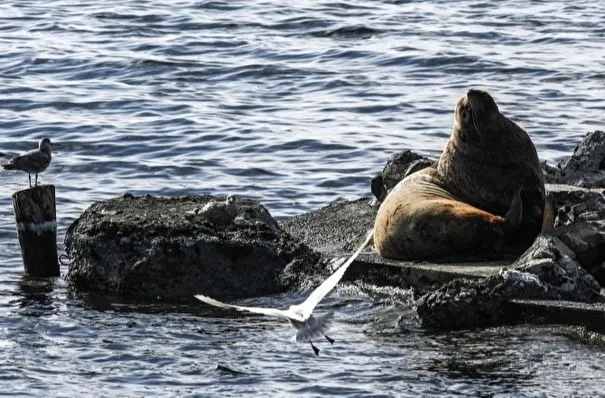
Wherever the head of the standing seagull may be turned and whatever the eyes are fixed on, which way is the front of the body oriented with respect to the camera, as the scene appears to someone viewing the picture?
to the viewer's right

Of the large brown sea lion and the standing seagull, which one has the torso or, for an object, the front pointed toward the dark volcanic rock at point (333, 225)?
the standing seagull

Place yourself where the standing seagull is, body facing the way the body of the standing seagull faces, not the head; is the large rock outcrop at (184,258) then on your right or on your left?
on your right

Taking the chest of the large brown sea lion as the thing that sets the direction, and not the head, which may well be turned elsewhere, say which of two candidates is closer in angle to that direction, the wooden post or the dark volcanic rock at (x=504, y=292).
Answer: the dark volcanic rock

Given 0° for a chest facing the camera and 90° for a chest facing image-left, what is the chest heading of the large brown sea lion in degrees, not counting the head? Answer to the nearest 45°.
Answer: approximately 315°
